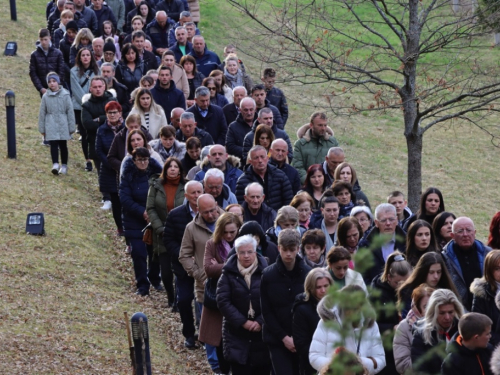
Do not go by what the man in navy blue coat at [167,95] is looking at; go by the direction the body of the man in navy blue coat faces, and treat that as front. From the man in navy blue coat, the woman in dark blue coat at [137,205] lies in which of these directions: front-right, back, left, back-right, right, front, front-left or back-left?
front

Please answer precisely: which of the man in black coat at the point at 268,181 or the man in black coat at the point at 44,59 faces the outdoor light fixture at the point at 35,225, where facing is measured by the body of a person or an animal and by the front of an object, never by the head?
the man in black coat at the point at 44,59

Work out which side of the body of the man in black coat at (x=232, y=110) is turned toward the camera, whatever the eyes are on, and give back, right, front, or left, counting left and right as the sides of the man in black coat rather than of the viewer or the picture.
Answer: front

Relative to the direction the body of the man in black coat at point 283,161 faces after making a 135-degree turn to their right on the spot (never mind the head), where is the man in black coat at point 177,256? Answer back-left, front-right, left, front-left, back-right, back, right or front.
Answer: left

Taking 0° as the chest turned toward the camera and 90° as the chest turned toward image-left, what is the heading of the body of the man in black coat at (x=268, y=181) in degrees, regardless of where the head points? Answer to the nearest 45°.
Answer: approximately 0°

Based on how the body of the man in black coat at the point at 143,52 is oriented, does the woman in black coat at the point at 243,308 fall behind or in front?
in front

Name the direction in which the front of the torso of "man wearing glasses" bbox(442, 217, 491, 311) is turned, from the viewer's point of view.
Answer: toward the camera

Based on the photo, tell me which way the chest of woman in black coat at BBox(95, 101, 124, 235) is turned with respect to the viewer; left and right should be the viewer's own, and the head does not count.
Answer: facing the viewer and to the right of the viewer

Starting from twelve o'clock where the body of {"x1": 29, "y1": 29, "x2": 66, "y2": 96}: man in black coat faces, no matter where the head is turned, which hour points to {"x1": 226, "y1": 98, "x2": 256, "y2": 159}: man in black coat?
{"x1": 226, "y1": 98, "x2": 256, "y2": 159}: man in black coat is roughly at 11 o'clock from {"x1": 29, "y1": 29, "x2": 66, "y2": 96}: man in black coat.

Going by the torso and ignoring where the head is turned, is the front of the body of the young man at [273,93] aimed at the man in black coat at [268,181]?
yes

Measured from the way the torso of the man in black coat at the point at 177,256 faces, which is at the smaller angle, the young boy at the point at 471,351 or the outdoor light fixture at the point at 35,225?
the young boy

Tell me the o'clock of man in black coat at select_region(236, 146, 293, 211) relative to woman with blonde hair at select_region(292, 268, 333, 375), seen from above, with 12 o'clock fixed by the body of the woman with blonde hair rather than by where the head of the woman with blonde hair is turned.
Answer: The man in black coat is roughly at 7 o'clock from the woman with blonde hair.

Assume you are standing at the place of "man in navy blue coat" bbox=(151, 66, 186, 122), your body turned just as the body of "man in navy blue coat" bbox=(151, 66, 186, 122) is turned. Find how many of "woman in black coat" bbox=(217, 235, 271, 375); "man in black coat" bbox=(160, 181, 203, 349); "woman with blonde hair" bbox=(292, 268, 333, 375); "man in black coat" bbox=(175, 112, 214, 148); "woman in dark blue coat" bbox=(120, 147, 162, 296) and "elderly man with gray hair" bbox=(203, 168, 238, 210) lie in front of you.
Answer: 6

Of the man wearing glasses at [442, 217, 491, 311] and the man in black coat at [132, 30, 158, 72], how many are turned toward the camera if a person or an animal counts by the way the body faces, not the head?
2
